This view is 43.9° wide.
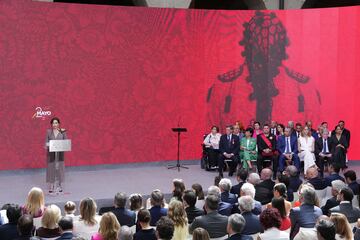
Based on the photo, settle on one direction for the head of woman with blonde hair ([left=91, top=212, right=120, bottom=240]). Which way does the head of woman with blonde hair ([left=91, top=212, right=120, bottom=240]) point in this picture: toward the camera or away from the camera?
away from the camera

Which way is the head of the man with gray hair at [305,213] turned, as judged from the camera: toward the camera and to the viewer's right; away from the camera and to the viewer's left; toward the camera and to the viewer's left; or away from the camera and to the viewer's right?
away from the camera and to the viewer's left

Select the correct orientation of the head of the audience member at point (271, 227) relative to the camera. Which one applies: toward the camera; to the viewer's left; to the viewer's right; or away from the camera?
away from the camera

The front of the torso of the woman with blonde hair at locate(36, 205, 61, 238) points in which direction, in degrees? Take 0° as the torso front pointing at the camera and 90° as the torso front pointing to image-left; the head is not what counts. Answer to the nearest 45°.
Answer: approximately 180°

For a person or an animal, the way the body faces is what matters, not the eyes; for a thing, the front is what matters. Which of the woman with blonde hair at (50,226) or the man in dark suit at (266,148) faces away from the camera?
the woman with blonde hair

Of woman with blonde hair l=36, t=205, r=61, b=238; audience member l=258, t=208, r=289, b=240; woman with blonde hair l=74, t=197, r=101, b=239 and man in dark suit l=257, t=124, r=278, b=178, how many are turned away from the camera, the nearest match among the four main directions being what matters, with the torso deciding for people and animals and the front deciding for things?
3

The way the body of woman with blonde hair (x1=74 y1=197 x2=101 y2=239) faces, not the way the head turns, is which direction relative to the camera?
away from the camera

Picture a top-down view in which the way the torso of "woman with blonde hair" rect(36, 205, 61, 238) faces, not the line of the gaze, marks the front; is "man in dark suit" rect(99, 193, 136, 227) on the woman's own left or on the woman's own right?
on the woman's own right

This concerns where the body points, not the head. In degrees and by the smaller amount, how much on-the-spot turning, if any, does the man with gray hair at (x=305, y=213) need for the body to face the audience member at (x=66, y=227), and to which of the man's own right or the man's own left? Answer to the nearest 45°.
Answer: approximately 90° to the man's own left

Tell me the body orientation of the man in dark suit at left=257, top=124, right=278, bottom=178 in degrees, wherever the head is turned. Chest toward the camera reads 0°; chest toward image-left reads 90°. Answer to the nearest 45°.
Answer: approximately 0°

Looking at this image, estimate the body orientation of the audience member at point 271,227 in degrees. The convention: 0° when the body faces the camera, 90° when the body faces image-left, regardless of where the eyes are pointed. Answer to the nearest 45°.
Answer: approximately 180°

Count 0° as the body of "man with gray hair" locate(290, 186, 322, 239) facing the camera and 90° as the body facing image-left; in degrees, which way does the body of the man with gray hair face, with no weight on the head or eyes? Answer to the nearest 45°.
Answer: approximately 135°

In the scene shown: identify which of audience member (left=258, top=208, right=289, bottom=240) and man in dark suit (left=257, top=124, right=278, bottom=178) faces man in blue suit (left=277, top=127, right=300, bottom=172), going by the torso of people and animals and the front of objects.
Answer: the audience member
